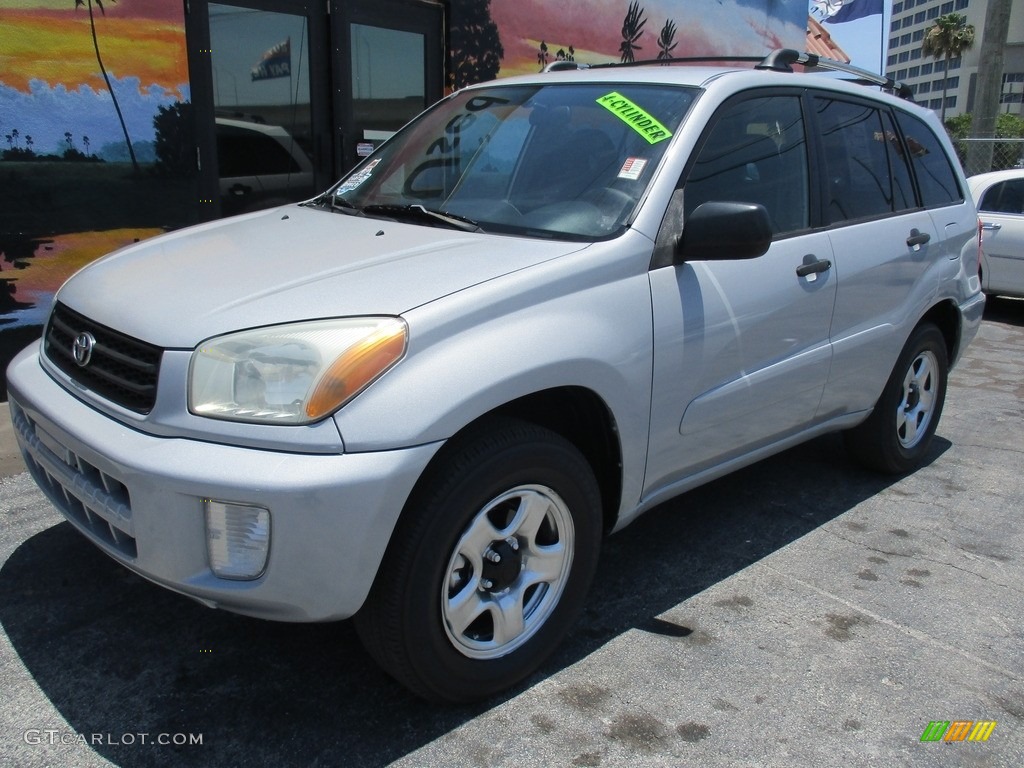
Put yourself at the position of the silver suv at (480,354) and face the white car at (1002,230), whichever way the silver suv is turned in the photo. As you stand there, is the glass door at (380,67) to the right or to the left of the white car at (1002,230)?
left

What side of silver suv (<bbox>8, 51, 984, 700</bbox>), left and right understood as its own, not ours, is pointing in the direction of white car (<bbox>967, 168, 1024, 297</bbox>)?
back

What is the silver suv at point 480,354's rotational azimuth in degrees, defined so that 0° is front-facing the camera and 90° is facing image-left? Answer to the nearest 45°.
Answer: approximately 45°

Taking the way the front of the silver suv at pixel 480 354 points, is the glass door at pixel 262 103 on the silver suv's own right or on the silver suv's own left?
on the silver suv's own right

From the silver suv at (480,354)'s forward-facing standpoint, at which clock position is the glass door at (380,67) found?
The glass door is roughly at 4 o'clock from the silver suv.
